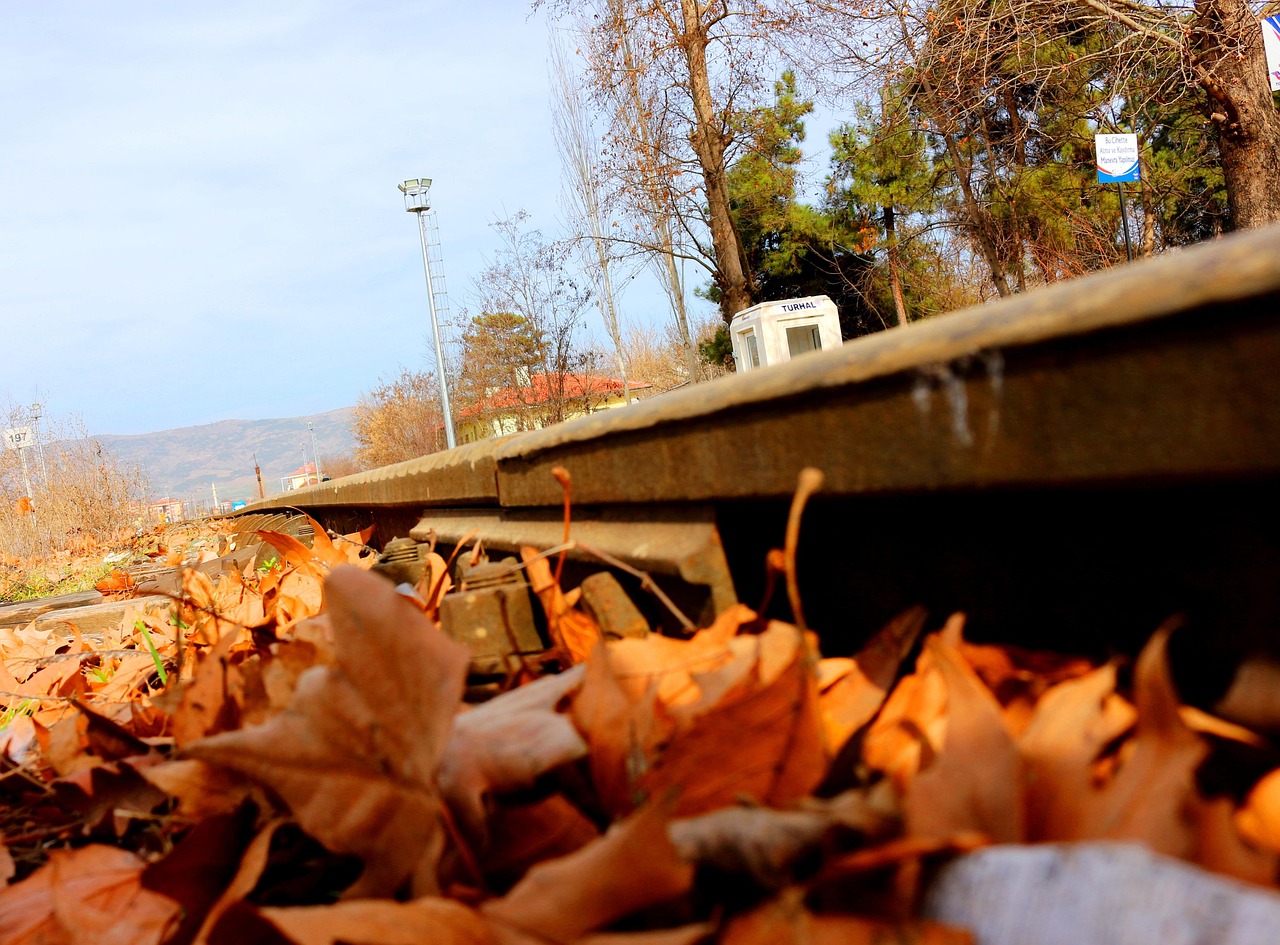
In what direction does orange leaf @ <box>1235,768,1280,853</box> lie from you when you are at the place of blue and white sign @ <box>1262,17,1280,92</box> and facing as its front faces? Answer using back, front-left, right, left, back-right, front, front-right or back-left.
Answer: front

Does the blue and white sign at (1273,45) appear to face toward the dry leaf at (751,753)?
yes

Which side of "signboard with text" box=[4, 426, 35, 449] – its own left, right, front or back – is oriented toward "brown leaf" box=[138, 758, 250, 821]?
front

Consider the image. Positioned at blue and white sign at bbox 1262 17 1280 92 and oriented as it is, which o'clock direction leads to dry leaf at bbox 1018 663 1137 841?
The dry leaf is roughly at 12 o'clock from the blue and white sign.

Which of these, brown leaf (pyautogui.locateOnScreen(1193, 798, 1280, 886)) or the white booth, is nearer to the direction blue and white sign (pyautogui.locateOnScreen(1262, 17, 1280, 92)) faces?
the brown leaf

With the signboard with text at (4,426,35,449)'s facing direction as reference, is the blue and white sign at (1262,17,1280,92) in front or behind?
in front

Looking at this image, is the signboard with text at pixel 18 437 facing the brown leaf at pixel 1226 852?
yes

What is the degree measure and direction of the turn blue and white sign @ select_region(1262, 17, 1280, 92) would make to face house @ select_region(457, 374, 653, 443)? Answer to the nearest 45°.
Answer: approximately 135° to its right

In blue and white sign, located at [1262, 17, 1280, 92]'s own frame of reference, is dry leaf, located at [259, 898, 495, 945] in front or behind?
in front

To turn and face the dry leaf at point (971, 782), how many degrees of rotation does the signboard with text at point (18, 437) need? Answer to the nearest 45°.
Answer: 0° — it already faces it

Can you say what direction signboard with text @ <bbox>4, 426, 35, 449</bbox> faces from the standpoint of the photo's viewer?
facing the viewer

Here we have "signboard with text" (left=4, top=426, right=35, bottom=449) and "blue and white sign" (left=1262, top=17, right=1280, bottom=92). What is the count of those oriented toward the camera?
2

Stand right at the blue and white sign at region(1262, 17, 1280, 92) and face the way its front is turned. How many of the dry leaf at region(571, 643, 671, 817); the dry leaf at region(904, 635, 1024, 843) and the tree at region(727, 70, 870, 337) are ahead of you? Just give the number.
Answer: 2

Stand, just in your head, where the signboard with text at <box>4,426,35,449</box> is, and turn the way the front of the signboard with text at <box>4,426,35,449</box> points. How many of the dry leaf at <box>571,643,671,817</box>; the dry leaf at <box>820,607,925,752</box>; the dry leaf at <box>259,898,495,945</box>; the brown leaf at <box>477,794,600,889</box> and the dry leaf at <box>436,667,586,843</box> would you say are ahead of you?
5

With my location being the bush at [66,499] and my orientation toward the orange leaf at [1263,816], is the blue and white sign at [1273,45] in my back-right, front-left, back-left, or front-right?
front-left

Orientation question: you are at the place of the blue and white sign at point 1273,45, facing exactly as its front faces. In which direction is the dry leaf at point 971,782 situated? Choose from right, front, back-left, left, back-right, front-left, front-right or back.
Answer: front

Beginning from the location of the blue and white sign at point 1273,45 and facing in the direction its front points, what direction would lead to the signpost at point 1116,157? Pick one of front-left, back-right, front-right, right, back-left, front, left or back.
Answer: back-right

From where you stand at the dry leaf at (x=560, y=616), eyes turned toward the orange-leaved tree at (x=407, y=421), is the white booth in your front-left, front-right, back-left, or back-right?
front-right

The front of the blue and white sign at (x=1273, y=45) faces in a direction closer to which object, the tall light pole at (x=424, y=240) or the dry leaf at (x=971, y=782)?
the dry leaf

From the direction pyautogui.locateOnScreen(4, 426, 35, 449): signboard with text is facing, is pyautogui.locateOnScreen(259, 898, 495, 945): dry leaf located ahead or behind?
ahead
